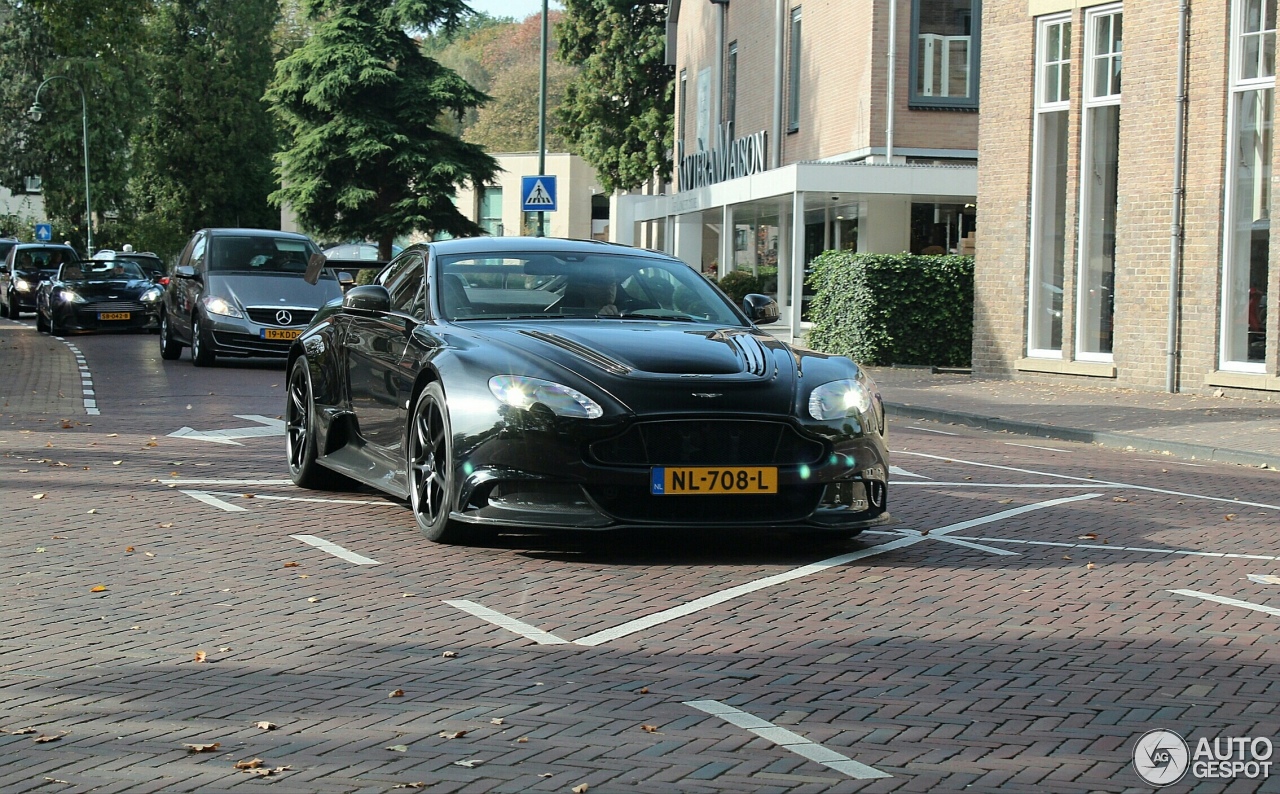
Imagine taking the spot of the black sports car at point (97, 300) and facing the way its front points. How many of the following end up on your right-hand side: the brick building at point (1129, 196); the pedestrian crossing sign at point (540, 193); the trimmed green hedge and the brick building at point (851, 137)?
0

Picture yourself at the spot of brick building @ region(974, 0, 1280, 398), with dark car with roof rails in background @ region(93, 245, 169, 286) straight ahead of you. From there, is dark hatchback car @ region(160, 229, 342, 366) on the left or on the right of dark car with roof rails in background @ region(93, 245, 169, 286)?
left

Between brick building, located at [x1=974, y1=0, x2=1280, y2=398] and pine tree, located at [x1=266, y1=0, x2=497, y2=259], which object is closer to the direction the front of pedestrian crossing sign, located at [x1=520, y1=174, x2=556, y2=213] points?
the brick building

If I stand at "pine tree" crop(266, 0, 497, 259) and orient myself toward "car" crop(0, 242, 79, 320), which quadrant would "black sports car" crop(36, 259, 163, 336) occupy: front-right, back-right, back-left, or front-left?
front-left

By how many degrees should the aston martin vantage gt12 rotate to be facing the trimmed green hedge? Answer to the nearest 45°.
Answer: approximately 135° to its left

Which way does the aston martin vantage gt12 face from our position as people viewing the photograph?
facing the viewer and to the right of the viewer

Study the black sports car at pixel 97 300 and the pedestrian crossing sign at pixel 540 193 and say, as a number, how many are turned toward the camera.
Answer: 2

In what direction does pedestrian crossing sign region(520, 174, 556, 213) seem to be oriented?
toward the camera

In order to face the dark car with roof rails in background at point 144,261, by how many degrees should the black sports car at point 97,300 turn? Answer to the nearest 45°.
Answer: approximately 180°

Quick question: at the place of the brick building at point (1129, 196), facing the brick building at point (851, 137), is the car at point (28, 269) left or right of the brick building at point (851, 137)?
left

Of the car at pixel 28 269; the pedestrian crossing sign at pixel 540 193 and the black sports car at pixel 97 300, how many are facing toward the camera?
3

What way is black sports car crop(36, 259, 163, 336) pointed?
toward the camera

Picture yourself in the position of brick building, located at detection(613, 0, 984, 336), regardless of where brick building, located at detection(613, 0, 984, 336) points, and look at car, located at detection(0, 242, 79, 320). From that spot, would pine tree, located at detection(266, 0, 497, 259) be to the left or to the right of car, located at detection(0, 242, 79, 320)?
right

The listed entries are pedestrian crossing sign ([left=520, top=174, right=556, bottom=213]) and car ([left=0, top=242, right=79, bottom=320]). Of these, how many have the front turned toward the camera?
2

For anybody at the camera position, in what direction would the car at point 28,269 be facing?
facing the viewer

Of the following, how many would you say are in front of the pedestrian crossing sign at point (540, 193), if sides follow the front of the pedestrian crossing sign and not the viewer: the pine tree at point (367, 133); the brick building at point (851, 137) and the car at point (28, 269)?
0
